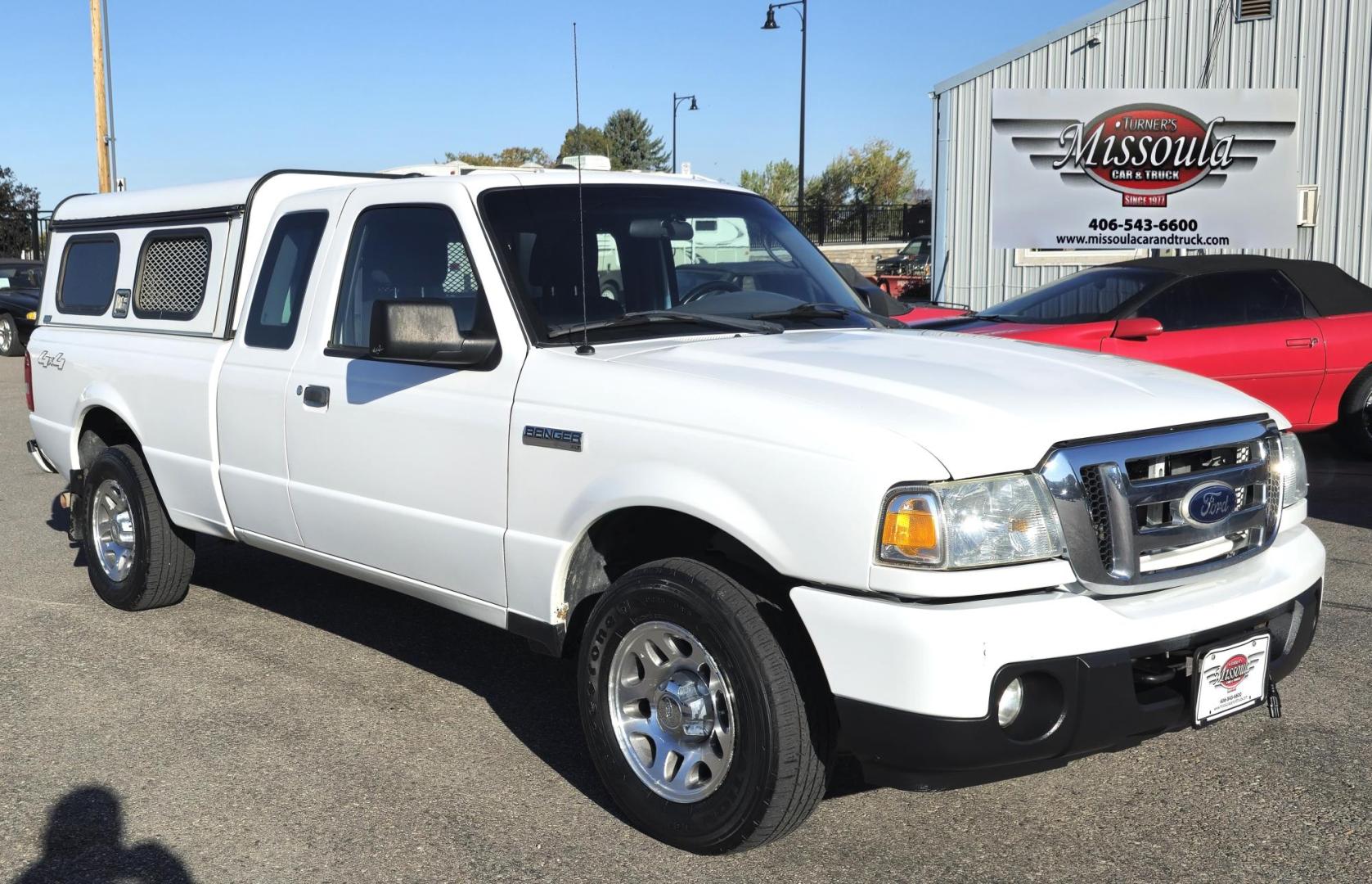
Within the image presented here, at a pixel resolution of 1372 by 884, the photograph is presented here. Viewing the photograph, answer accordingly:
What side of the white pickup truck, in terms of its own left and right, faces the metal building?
left

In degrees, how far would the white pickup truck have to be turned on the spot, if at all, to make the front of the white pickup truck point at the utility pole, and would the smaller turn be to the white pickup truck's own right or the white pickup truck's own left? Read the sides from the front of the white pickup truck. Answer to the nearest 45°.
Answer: approximately 180°

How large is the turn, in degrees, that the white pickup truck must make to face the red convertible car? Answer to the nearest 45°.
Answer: approximately 90° to its left

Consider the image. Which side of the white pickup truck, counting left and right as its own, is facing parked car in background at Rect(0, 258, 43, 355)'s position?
back

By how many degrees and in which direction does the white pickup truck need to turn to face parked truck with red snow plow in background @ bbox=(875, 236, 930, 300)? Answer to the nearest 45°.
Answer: approximately 135° to its left

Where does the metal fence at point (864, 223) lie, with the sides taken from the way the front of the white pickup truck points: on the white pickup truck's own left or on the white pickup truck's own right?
on the white pickup truck's own left

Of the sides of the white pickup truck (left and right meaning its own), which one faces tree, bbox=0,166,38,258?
back
